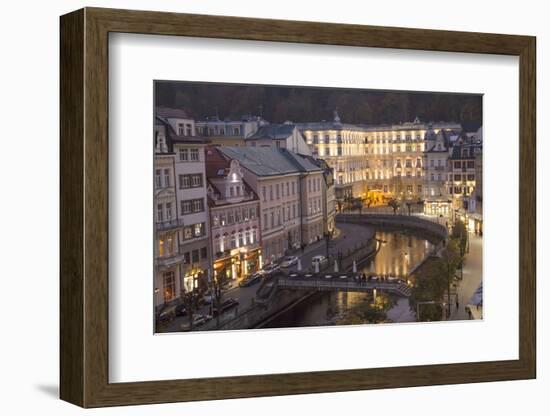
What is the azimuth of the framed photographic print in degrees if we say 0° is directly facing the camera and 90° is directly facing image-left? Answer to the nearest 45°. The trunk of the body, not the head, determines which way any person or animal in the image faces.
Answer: approximately 315°
